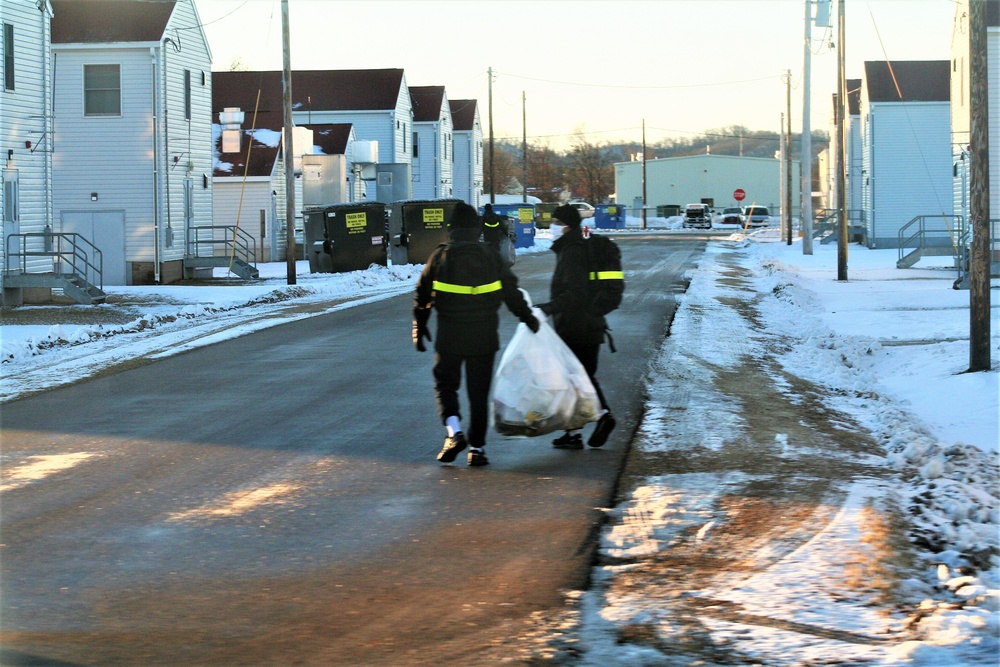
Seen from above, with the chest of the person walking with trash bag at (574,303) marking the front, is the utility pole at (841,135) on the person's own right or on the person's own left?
on the person's own right

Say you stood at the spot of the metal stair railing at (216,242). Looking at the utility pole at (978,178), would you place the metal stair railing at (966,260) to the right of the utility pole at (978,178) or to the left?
left

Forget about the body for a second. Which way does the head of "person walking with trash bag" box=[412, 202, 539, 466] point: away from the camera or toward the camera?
away from the camera

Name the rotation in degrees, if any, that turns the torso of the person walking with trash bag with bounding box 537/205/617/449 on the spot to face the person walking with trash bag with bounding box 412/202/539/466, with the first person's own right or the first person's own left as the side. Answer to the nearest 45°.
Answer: approximately 45° to the first person's own left

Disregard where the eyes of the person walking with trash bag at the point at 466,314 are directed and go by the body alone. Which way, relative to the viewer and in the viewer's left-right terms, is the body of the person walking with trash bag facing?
facing away from the viewer

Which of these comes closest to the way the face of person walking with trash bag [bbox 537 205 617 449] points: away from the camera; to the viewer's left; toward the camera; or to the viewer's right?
to the viewer's left
